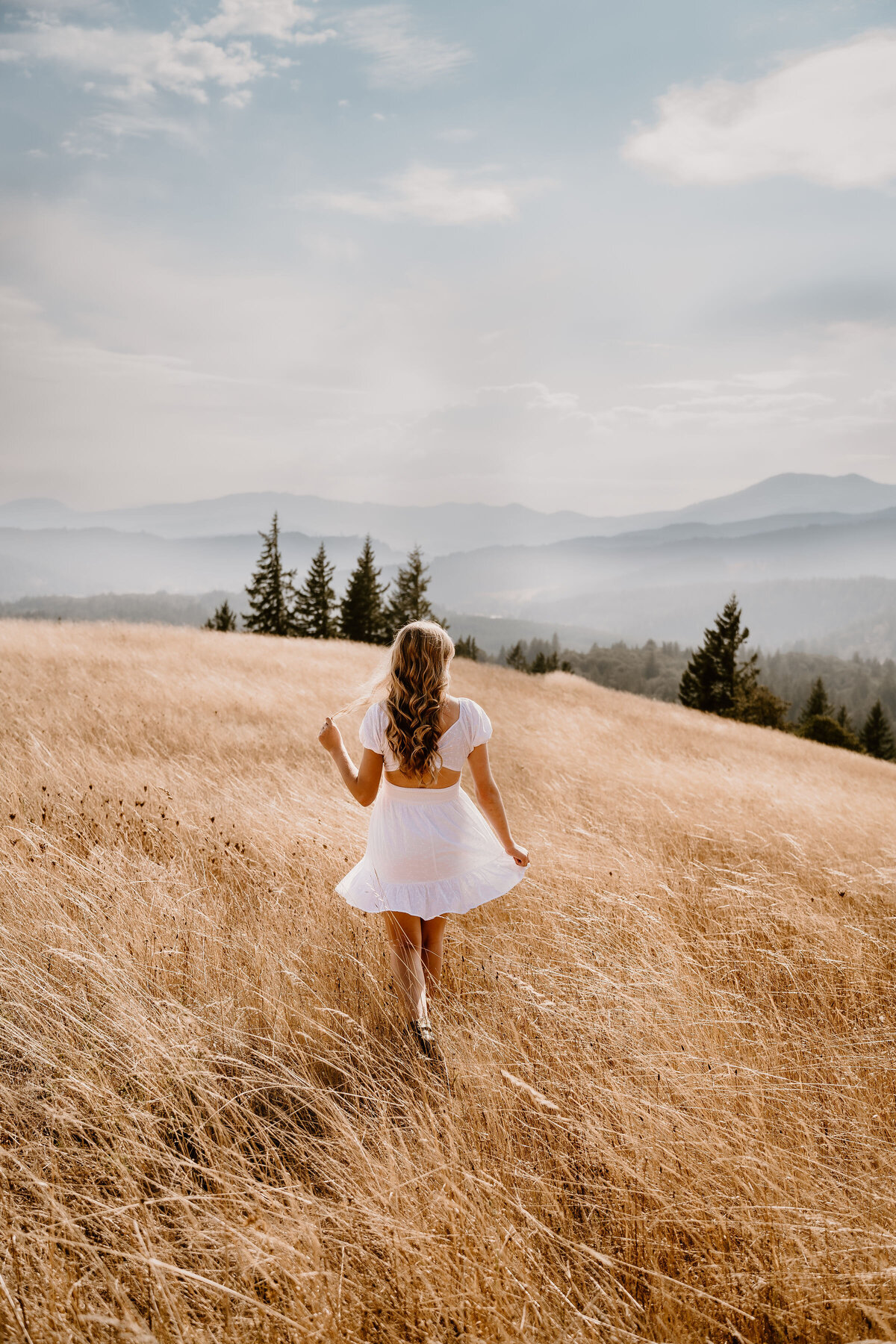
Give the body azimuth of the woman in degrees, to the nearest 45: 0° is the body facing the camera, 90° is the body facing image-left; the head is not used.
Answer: approximately 180°

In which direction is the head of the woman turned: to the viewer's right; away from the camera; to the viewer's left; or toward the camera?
away from the camera
